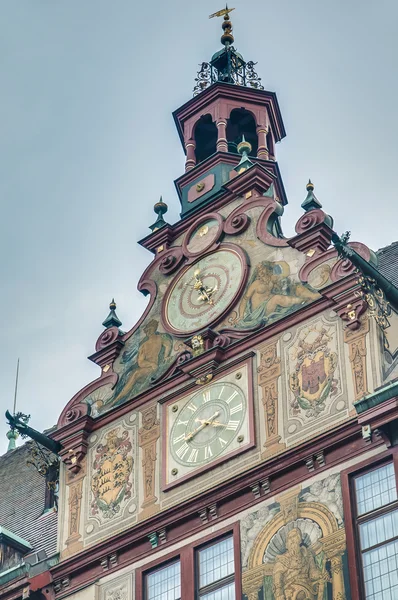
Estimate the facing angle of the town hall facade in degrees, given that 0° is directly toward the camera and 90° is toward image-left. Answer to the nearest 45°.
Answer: approximately 45°
